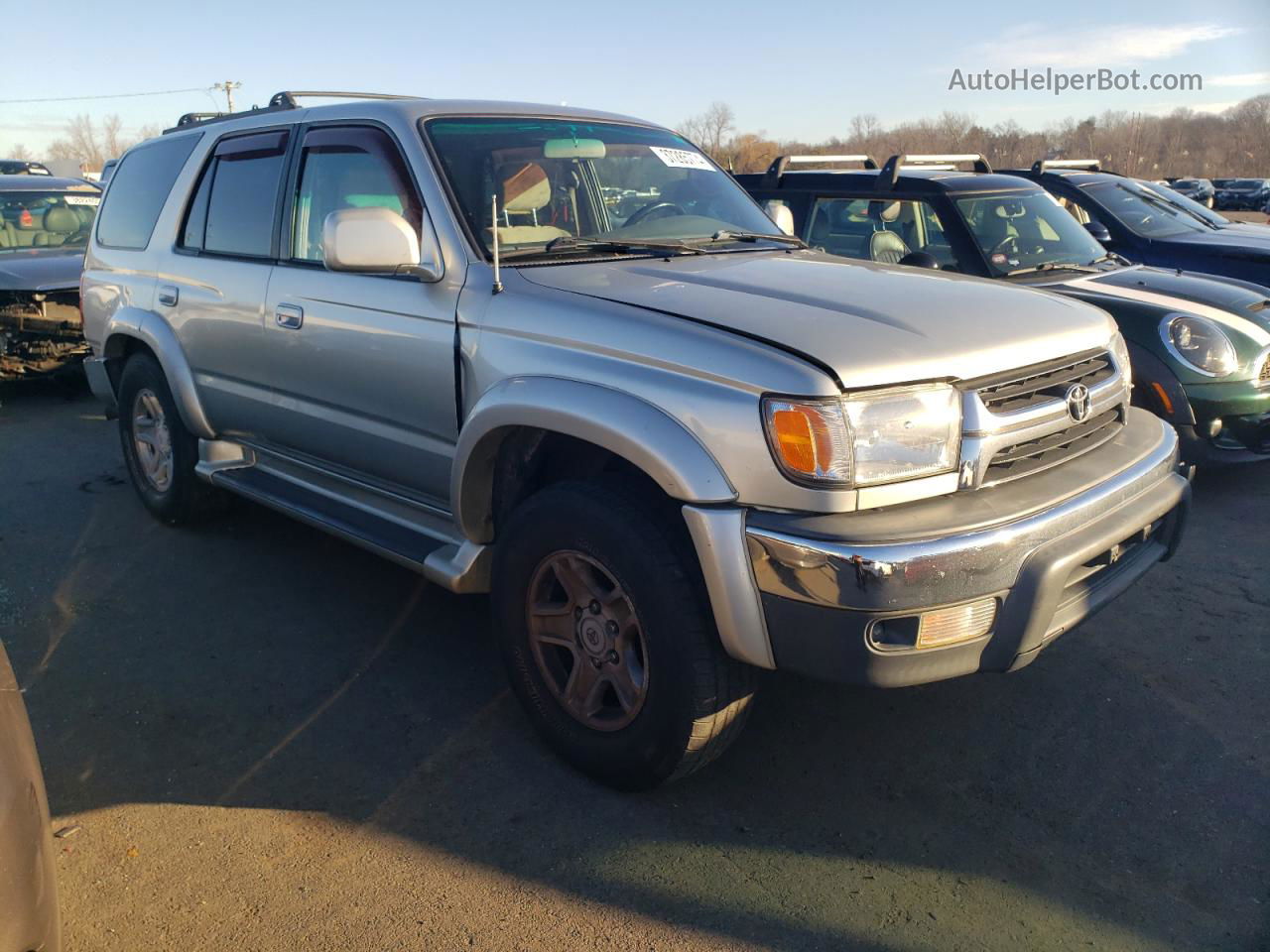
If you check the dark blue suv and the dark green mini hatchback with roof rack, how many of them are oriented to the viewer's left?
0

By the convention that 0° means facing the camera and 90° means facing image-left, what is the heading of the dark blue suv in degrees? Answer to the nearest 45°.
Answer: approximately 315°

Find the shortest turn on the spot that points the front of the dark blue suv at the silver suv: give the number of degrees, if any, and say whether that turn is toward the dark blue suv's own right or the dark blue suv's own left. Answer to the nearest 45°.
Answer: approximately 45° to the dark blue suv's own right

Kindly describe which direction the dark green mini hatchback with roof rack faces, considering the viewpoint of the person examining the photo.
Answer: facing the viewer and to the right of the viewer

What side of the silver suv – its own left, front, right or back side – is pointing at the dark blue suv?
left

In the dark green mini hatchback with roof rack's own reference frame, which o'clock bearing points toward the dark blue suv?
The dark blue suv is roughly at 8 o'clock from the dark green mini hatchback with roof rack.

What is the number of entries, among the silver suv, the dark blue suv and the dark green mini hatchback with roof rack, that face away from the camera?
0

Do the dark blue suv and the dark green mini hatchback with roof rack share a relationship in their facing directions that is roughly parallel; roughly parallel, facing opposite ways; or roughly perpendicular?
roughly parallel

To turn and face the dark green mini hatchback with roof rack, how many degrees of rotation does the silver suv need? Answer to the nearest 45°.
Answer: approximately 90° to its left

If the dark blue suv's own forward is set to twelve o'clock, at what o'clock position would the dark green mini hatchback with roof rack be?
The dark green mini hatchback with roof rack is roughly at 2 o'clock from the dark blue suv.

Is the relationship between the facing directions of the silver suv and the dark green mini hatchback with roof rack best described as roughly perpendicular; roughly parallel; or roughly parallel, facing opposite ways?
roughly parallel
